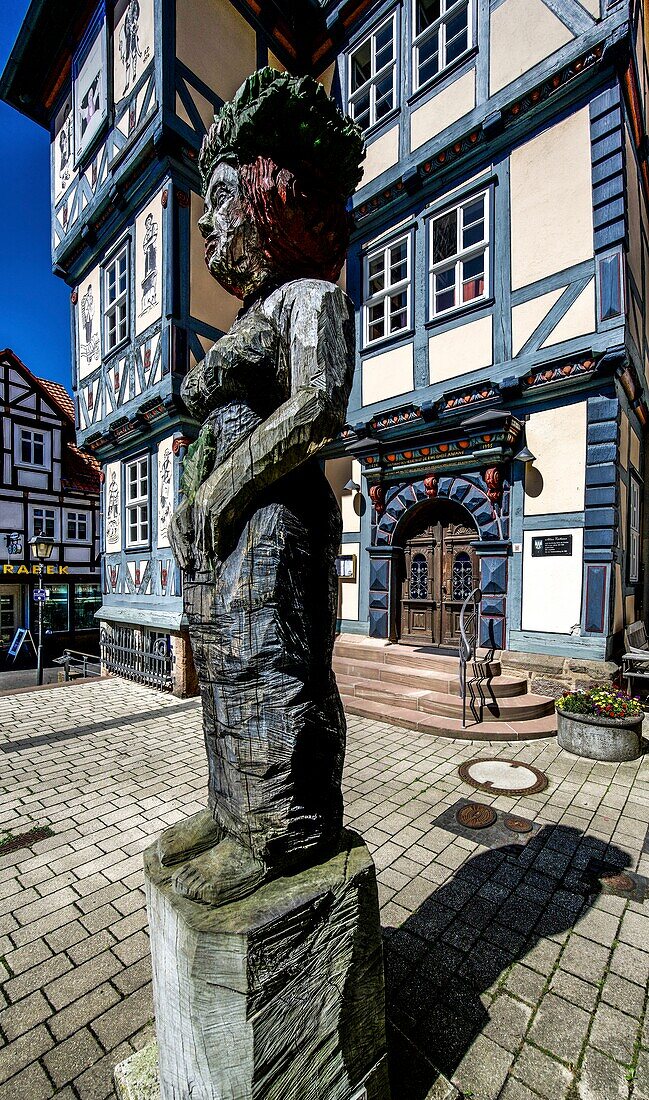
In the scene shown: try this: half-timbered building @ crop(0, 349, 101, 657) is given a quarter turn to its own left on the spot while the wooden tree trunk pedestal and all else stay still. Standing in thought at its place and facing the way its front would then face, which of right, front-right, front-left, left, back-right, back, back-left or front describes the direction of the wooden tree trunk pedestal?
right

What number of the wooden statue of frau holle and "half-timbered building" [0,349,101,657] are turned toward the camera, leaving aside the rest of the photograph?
1

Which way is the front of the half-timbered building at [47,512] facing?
toward the camera

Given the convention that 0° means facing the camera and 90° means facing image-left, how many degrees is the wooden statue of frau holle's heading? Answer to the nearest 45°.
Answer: approximately 90°

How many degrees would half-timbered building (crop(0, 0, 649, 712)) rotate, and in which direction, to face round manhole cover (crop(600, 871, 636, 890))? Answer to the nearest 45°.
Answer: approximately 45° to its left

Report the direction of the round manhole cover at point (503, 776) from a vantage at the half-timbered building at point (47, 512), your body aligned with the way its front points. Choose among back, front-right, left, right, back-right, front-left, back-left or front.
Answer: front

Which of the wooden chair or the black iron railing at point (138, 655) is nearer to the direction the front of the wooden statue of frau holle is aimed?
the black iron railing

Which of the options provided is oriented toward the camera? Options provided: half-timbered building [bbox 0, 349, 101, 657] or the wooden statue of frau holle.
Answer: the half-timbered building

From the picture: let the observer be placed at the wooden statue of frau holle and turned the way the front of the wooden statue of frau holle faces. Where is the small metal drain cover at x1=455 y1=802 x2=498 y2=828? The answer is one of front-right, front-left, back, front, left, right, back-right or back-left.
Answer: back-right

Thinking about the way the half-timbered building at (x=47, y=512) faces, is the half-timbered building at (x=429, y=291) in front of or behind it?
in front

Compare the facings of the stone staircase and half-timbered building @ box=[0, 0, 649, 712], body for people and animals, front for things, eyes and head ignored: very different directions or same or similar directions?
same or similar directions
